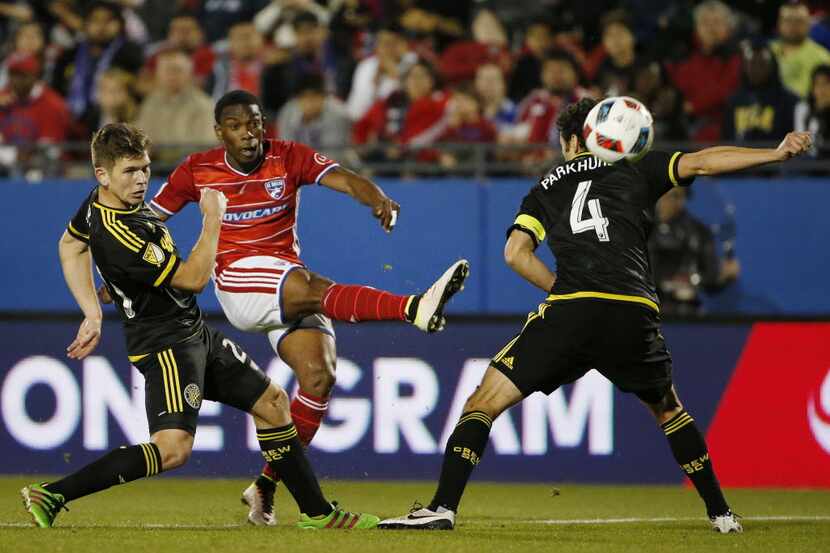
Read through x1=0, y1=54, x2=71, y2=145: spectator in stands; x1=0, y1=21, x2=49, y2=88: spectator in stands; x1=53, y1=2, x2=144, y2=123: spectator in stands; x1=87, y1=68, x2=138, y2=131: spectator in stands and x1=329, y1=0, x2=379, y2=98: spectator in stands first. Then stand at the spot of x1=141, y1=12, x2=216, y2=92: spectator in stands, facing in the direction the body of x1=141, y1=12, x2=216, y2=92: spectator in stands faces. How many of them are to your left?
1

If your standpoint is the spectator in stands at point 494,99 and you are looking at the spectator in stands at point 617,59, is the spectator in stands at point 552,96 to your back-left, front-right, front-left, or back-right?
front-right

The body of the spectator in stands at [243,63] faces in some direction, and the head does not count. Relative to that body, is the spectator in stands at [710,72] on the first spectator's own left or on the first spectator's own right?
on the first spectator's own left

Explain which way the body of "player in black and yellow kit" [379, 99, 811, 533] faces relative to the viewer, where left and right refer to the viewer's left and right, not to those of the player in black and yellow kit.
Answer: facing away from the viewer

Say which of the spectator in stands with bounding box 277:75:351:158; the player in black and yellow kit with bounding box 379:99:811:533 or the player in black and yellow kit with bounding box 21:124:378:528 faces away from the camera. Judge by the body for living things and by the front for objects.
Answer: the player in black and yellow kit with bounding box 379:99:811:533

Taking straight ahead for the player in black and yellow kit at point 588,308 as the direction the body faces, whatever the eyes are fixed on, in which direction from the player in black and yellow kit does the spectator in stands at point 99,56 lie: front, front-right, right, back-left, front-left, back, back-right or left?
front-left

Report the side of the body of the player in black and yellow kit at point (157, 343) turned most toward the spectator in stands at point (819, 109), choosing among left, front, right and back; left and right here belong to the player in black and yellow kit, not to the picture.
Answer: left

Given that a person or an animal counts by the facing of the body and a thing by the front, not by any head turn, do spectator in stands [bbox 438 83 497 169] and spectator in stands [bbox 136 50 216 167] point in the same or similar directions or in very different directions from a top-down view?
same or similar directions

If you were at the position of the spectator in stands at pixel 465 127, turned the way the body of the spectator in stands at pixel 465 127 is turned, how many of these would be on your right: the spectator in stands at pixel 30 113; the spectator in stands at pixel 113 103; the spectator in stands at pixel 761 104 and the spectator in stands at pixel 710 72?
2

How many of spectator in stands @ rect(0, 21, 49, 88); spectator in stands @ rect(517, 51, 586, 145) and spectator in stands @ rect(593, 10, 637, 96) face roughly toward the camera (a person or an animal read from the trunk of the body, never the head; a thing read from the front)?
3

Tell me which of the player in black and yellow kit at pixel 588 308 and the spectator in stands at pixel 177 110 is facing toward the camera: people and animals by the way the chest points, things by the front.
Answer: the spectator in stands

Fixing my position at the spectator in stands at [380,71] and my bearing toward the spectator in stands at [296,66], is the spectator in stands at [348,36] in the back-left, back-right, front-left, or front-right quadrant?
front-right

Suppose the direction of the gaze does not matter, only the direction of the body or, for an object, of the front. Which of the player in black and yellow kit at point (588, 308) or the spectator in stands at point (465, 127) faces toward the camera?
the spectator in stands

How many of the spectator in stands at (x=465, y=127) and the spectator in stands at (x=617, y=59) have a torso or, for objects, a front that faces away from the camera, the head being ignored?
0

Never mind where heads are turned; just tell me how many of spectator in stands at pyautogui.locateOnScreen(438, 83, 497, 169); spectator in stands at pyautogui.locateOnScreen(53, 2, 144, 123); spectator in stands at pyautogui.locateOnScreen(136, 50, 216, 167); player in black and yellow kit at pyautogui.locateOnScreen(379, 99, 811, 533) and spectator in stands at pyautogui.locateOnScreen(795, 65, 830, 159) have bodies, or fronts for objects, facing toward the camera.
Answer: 4

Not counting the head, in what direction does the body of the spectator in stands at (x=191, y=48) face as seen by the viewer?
toward the camera

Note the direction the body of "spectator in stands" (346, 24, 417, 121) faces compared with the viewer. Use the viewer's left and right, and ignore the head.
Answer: facing the viewer
